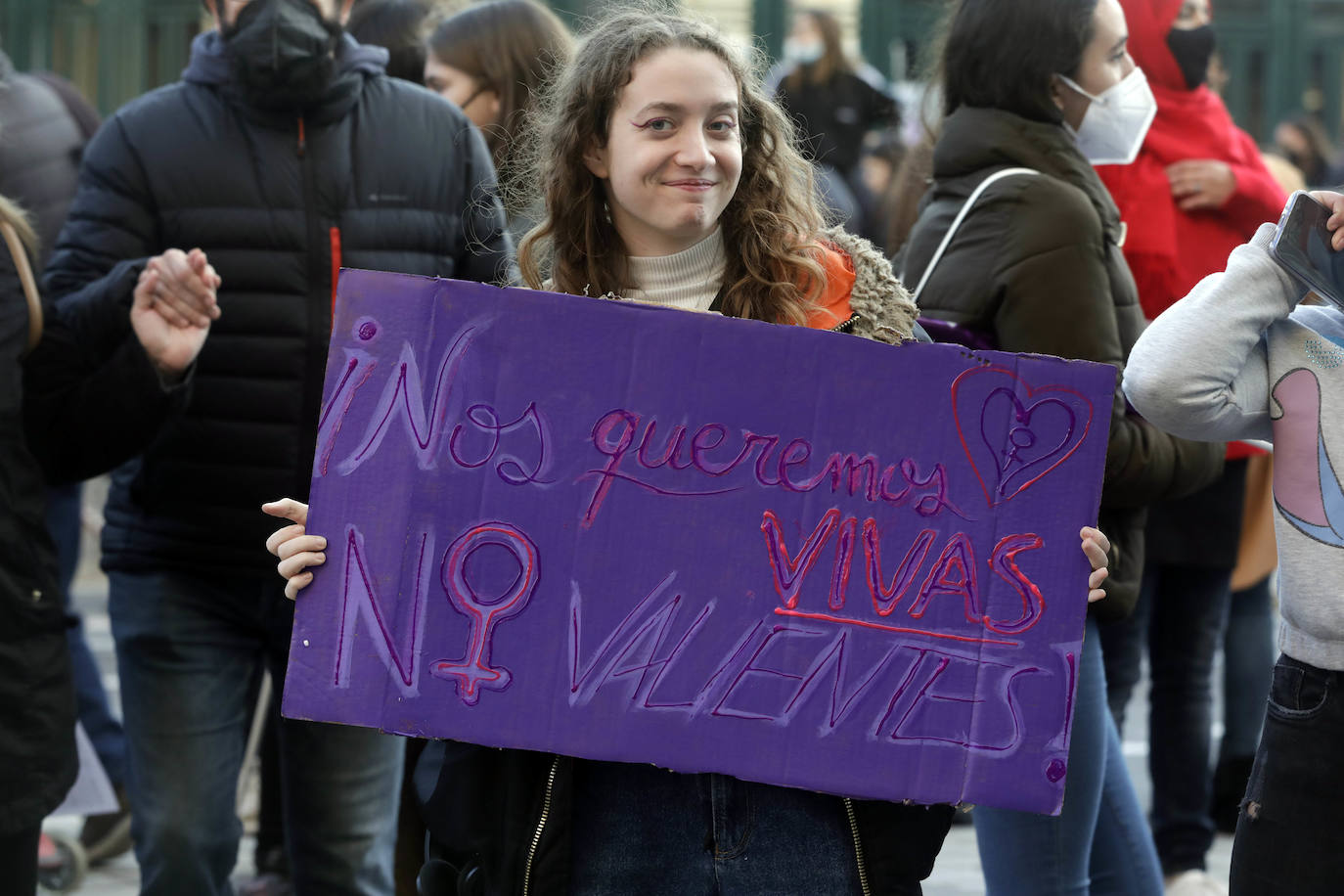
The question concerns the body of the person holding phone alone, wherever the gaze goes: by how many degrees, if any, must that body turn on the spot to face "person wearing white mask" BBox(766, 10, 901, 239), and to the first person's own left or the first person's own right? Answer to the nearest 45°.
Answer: approximately 135° to the first person's own right

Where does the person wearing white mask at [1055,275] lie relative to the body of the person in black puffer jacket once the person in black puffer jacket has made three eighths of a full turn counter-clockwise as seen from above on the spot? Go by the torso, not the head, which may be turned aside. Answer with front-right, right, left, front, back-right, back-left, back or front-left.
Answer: front-right

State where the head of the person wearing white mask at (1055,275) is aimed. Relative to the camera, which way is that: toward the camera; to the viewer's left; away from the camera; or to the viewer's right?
to the viewer's right

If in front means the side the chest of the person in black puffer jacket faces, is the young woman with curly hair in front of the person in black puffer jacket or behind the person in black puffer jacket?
in front

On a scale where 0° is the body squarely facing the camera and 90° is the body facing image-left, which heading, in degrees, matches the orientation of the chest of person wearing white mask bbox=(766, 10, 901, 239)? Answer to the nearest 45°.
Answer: approximately 45°

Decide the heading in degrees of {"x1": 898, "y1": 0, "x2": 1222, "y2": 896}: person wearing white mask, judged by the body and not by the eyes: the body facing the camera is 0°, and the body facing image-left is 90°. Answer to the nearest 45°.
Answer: approximately 270°

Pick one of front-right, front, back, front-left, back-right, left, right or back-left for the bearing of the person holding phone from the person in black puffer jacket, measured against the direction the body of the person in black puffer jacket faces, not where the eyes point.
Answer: front-left

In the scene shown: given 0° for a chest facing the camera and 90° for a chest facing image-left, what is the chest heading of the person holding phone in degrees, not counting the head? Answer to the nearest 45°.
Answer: approximately 0°
